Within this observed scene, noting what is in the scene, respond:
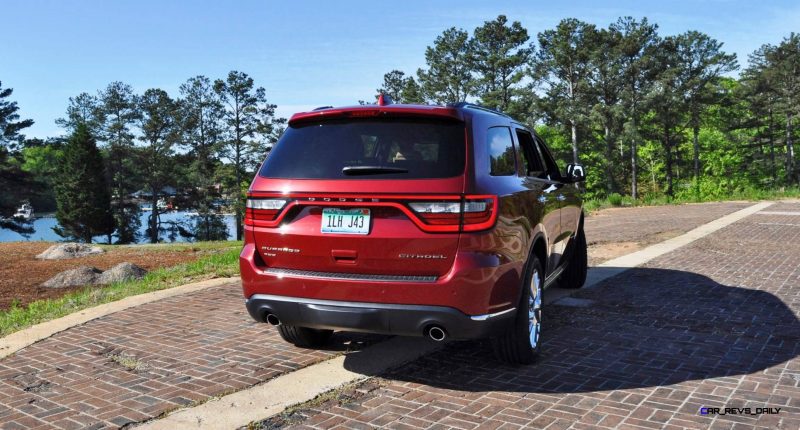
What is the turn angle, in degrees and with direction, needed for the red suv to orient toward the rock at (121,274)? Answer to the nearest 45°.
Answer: approximately 90° to its left

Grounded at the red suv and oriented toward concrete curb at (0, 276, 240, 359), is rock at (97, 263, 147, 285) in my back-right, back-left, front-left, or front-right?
front-right

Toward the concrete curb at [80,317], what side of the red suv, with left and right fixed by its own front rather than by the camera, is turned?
left

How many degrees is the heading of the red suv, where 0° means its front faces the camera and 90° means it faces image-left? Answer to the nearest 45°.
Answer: approximately 225°

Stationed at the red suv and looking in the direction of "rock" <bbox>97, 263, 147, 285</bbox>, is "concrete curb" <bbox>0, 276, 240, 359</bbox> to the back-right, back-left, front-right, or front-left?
front-left
